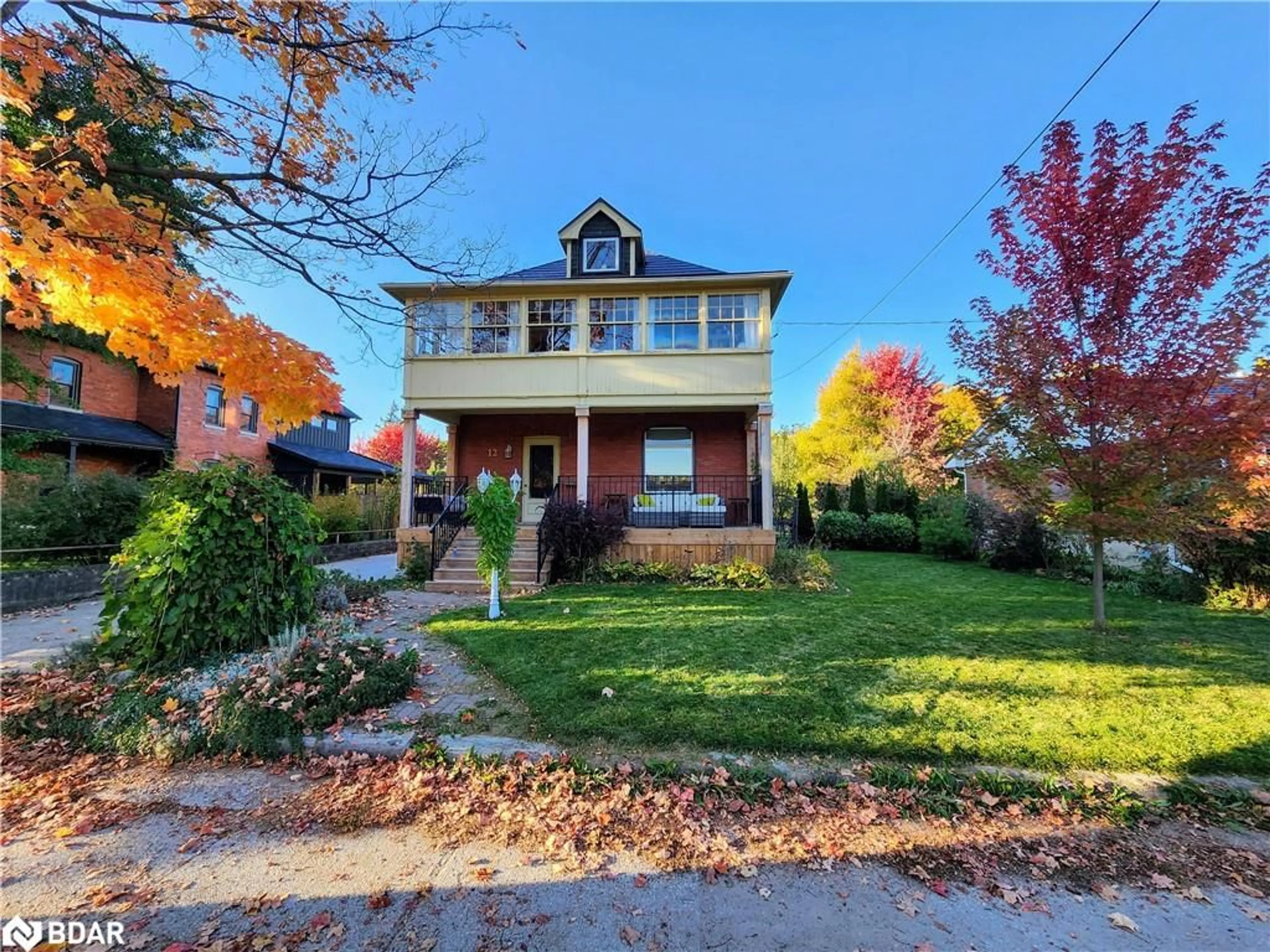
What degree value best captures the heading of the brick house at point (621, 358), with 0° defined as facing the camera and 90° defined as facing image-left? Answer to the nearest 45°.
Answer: approximately 0°

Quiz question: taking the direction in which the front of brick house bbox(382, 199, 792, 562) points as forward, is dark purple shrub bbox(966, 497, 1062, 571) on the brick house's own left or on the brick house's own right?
on the brick house's own left

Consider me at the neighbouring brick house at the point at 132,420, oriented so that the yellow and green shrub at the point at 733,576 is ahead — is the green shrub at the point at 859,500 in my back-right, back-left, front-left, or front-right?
front-left

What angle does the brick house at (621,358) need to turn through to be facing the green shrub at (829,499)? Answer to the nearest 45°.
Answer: approximately 135° to its left

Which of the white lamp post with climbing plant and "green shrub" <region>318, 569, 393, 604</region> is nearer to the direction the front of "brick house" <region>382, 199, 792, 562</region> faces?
the white lamp post with climbing plant

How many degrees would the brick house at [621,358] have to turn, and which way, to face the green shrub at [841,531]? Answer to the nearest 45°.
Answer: approximately 135° to its left

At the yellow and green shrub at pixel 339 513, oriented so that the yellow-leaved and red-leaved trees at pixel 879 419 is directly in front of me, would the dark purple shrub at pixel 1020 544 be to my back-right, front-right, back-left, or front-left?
front-right

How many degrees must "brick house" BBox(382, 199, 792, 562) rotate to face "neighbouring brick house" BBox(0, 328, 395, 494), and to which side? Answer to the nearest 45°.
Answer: approximately 135° to its right

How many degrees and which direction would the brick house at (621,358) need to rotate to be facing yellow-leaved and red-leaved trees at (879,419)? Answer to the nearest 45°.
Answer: approximately 135° to its left

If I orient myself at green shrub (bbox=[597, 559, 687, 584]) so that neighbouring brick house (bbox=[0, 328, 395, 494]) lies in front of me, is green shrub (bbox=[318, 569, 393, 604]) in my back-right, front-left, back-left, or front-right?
front-left

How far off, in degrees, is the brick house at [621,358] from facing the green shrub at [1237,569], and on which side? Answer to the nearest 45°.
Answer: approximately 45° to its left

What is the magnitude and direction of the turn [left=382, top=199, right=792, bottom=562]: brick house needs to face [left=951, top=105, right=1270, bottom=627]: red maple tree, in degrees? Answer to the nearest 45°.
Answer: approximately 45° to its left

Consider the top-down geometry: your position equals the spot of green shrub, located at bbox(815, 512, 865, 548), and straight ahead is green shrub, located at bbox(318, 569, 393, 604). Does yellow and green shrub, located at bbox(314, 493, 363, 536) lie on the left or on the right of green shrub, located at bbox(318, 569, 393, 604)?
right

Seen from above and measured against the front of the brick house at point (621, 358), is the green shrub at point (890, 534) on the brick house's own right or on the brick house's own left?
on the brick house's own left

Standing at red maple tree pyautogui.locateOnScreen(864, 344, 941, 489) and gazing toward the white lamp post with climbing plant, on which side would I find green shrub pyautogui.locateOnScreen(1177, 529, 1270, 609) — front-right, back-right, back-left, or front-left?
front-left
